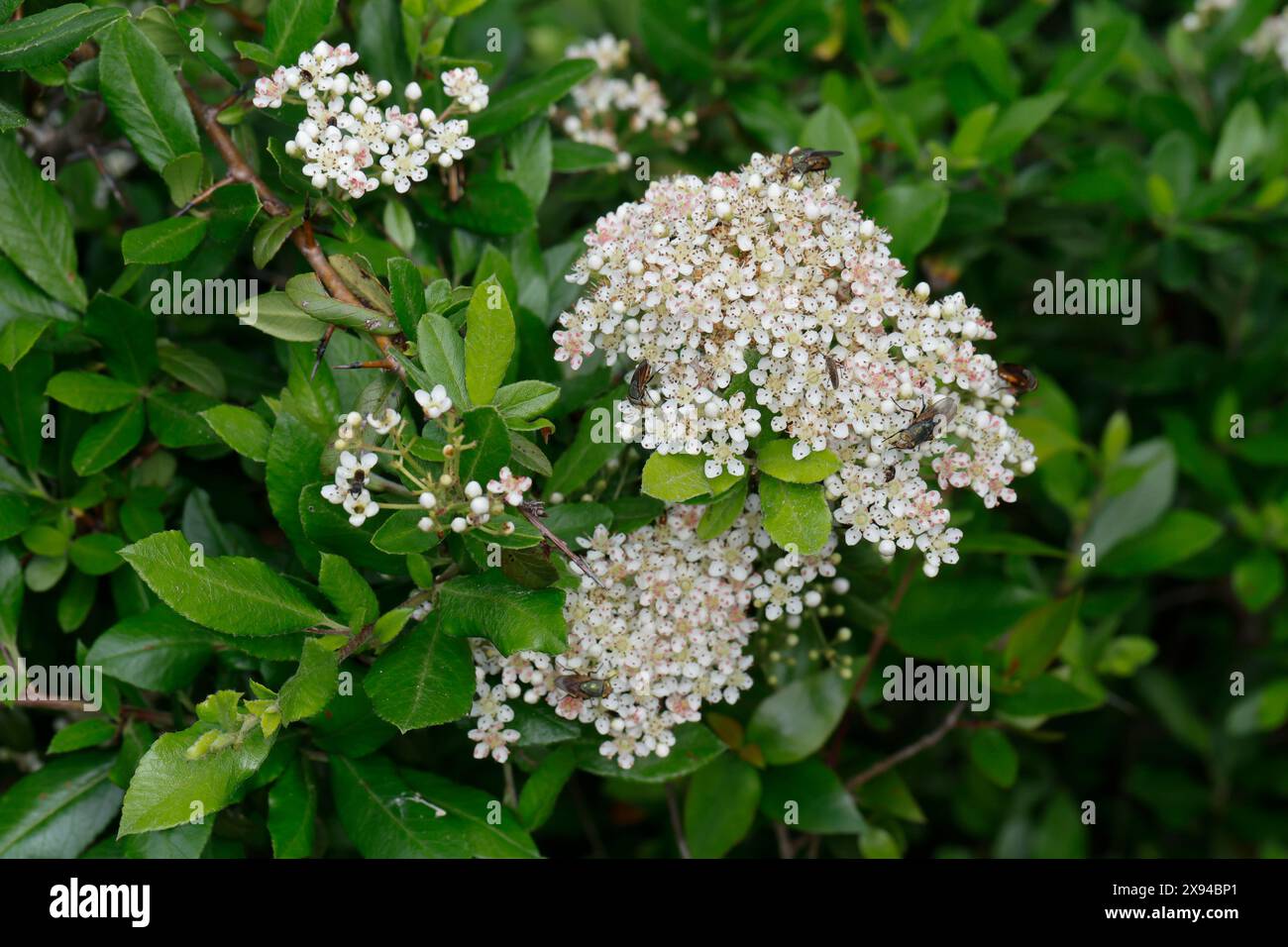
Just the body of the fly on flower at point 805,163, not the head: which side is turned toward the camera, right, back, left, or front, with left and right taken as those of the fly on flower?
left
